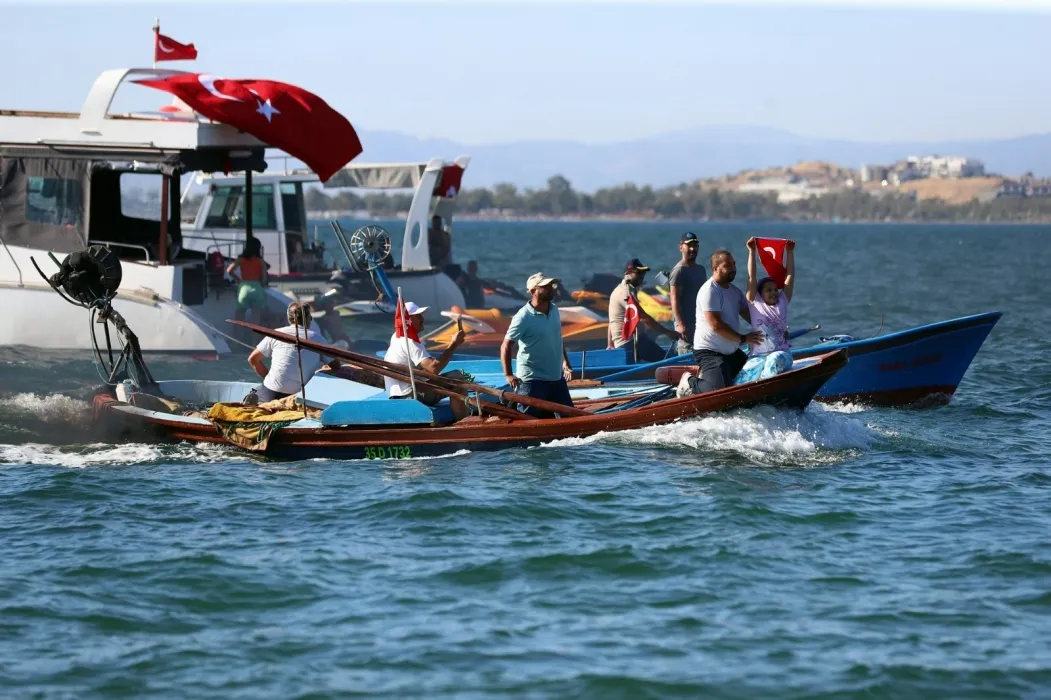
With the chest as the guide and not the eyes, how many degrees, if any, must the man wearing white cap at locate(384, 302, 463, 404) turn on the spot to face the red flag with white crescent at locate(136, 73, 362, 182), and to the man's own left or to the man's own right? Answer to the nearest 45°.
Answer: approximately 90° to the man's own left

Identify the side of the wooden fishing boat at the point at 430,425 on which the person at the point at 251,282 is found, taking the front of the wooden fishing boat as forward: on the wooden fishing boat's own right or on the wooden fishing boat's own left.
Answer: on the wooden fishing boat's own left

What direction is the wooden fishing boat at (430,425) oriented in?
to the viewer's right

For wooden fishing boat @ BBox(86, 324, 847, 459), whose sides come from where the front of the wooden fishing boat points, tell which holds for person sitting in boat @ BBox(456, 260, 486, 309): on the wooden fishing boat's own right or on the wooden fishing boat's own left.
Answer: on the wooden fishing boat's own left

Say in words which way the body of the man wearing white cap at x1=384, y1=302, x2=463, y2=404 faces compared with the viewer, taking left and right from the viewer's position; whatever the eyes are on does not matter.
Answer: facing to the right of the viewer

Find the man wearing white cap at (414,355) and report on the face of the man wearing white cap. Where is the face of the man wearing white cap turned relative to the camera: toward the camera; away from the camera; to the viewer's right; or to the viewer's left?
to the viewer's right

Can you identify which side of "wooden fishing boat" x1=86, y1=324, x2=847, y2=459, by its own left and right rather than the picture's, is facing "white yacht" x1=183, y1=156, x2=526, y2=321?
left

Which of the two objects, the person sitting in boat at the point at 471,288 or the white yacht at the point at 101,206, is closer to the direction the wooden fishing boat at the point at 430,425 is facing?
the person sitting in boat

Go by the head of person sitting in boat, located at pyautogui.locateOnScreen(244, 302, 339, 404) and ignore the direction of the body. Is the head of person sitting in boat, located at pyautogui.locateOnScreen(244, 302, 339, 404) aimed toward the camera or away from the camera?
away from the camera

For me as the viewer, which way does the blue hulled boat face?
facing to the right of the viewer

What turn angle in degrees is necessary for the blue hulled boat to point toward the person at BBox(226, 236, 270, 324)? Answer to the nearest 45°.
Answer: approximately 135° to its left

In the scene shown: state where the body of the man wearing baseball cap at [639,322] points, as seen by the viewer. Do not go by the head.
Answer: to the viewer's right
